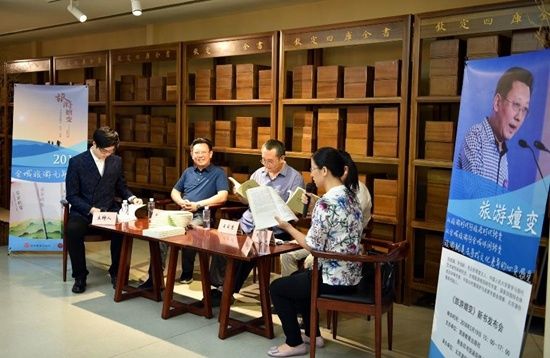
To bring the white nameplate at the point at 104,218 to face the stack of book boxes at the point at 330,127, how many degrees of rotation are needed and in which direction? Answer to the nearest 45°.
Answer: approximately 90° to its left

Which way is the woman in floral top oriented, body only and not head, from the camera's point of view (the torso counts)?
to the viewer's left

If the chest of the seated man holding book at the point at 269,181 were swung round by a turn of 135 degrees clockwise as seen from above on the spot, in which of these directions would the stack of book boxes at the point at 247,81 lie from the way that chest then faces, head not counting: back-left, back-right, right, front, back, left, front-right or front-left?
front

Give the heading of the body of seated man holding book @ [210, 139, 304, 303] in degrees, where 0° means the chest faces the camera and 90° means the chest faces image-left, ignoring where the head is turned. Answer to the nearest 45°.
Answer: approximately 45°

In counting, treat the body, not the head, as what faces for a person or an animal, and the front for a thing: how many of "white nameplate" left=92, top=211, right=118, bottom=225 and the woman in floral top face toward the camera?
1

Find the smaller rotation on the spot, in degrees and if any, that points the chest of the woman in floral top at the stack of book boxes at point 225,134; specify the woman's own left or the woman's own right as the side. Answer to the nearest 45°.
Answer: approximately 90° to the woman's own right

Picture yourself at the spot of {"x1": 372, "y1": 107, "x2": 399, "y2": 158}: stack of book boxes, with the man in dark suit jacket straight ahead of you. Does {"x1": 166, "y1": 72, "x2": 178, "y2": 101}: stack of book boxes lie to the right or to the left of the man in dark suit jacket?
right

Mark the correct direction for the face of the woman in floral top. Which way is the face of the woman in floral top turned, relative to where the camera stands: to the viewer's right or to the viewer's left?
to the viewer's left

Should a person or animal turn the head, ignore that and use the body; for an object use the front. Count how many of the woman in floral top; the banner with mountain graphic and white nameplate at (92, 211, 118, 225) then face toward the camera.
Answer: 2

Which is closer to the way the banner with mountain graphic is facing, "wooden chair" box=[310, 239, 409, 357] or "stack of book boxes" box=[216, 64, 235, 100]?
the wooden chair

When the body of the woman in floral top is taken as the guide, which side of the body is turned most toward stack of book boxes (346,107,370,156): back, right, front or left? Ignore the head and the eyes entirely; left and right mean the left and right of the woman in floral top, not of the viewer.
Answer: right
